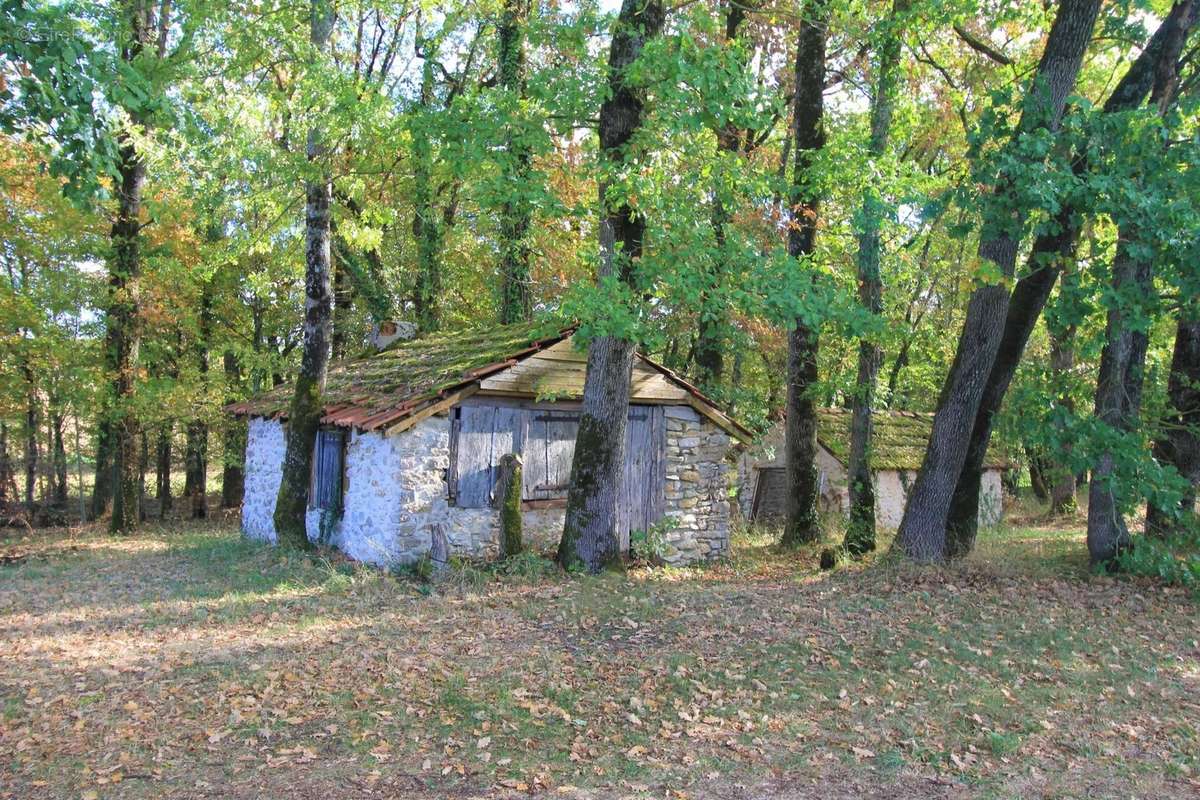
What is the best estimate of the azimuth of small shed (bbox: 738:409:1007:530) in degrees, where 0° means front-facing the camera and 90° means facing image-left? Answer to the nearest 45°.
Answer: approximately 45°

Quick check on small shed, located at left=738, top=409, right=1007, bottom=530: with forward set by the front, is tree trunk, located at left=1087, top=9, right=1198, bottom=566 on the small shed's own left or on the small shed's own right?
on the small shed's own left

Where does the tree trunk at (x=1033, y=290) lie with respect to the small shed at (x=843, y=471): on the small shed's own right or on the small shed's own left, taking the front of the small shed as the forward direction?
on the small shed's own left

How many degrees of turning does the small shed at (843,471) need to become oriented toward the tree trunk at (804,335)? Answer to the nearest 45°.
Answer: approximately 45° to its left

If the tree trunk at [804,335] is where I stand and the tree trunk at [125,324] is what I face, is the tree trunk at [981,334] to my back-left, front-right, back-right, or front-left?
back-left
